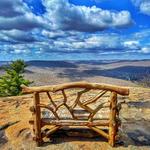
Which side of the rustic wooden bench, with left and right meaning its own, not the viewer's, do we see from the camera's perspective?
back
